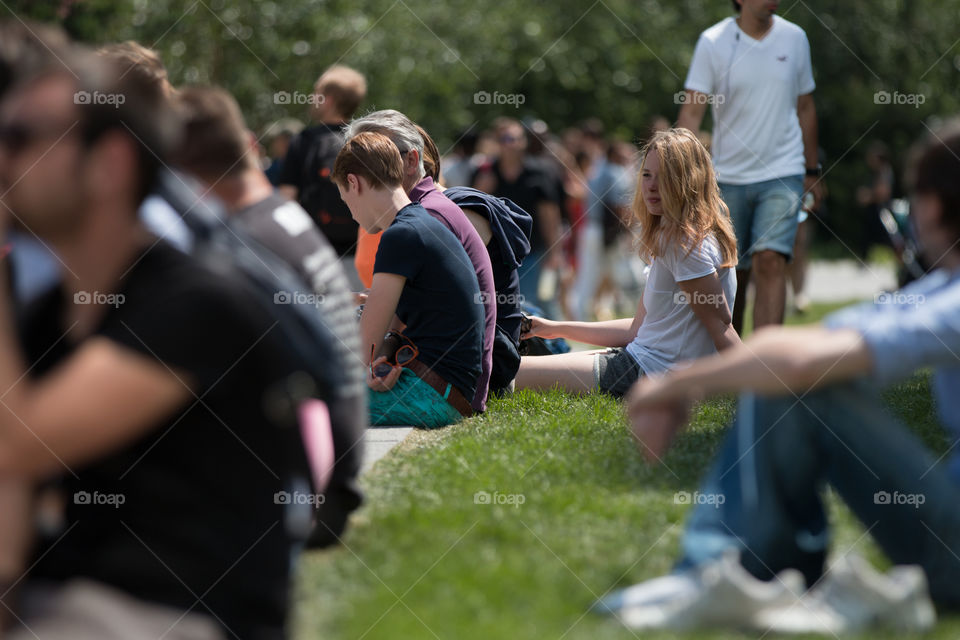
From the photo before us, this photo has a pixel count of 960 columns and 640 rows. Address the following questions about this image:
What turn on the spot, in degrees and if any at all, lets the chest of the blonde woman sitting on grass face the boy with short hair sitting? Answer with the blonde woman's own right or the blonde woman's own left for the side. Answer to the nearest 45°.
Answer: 0° — they already face them

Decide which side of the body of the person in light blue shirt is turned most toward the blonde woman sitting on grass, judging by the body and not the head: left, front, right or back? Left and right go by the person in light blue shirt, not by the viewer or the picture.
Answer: right

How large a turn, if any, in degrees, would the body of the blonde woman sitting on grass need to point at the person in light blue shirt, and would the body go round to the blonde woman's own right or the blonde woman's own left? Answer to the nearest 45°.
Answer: approximately 90° to the blonde woman's own left

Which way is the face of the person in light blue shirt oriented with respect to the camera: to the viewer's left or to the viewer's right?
to the viewer's left

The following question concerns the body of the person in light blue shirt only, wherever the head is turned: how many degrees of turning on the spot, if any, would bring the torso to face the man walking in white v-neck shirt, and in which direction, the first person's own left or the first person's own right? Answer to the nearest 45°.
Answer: approximately 90° to the first person's own right

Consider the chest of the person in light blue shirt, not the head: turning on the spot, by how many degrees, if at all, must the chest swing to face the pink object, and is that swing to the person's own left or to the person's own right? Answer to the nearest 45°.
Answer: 0° — they already face it

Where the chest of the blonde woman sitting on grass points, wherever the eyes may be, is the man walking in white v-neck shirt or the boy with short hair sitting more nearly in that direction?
the boy with short hair sitting

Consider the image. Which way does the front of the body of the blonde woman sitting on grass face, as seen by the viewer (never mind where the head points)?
to the viewer's left

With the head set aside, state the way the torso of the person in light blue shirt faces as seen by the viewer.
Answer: to the viewer's left

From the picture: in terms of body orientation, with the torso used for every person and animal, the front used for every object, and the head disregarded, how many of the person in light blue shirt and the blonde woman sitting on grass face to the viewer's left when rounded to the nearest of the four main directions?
2
